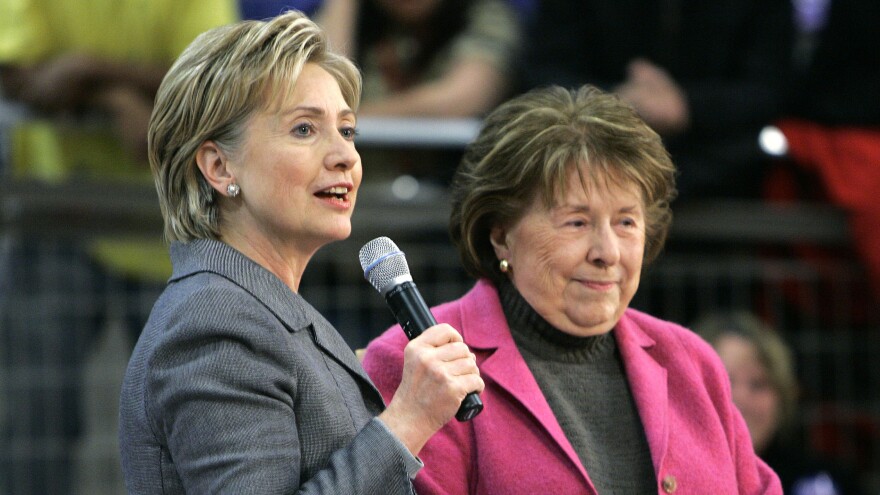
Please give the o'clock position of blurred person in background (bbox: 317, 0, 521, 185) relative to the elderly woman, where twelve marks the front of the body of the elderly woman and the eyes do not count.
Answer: The blurred person in background is roughly at 7 o'clock from the elderly woman.

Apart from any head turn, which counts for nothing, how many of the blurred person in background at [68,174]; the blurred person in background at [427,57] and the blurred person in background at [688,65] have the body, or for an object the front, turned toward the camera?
3

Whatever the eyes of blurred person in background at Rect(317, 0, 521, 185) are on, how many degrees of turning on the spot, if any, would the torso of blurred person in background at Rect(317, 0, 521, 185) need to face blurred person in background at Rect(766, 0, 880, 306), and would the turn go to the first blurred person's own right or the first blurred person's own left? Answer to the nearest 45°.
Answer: approximately 90° to the first blurred person's own left

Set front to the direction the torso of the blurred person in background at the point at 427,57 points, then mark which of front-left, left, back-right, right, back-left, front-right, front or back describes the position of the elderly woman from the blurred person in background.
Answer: front

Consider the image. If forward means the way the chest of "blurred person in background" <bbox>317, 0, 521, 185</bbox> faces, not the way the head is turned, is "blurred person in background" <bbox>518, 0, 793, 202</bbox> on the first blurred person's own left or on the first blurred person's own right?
on the first blurred person's own left

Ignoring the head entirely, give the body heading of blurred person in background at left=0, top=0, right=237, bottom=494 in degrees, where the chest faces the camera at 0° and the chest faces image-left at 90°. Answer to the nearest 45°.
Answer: approximately 0°

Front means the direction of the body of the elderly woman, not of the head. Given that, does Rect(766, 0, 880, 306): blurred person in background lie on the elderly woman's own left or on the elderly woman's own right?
on the elderly woman's own left

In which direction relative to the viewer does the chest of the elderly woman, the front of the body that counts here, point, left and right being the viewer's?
facing the viewer and to the right of the viewer

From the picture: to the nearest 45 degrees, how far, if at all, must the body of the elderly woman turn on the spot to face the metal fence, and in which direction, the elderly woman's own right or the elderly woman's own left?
approximately 180°

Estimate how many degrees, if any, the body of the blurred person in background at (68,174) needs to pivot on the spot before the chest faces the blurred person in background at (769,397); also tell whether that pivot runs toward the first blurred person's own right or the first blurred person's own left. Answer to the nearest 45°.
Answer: approximately 45° to the first blurred person's own left

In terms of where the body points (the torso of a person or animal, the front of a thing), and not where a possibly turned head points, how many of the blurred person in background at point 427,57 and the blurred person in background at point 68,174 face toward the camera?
2

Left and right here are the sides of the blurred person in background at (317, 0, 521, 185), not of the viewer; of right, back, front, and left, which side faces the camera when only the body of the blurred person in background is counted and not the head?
front

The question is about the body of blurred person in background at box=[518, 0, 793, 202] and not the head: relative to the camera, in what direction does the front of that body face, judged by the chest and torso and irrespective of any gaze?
toward the camera

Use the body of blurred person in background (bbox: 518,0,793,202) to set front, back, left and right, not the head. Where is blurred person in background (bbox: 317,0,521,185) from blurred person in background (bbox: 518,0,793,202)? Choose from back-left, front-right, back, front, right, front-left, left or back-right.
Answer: right

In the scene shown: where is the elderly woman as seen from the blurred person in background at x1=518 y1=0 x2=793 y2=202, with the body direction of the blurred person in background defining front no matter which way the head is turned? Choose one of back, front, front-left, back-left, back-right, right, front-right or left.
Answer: front
